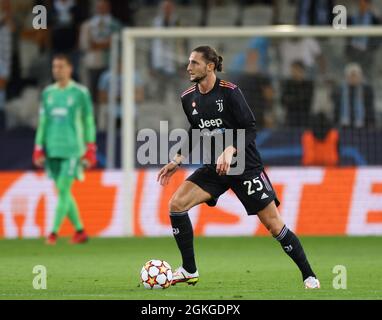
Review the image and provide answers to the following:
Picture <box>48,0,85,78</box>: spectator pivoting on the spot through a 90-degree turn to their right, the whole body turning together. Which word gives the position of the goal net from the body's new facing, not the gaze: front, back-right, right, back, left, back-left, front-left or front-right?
back-left

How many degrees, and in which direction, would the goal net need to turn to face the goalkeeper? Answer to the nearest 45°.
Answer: approximately 45° to its right

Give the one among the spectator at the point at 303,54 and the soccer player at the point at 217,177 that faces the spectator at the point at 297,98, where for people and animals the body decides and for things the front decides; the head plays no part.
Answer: the spectator at the point at 303,54

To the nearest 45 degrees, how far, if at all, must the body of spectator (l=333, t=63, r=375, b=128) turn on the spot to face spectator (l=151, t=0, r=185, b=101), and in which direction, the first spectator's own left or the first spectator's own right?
approximately 90° to the first spectator's own right

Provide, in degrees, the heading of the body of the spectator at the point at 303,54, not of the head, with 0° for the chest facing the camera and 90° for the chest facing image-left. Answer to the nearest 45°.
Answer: approximately 0°

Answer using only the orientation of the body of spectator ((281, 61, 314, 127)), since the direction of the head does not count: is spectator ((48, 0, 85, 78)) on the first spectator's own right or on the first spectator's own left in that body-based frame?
on the first spectator's own right

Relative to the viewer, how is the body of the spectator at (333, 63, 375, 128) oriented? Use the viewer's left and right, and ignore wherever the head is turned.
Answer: facing the viewer

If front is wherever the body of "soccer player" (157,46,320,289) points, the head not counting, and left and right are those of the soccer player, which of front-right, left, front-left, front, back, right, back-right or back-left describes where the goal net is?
back-right

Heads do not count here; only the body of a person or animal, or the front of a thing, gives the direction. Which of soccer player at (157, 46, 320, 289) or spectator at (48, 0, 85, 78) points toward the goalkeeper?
the spectator

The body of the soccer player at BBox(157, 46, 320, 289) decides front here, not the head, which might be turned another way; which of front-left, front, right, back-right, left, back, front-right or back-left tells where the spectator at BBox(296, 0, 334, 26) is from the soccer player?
back-right

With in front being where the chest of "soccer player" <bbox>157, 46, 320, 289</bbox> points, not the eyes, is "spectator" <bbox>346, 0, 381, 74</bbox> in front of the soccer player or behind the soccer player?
behind
